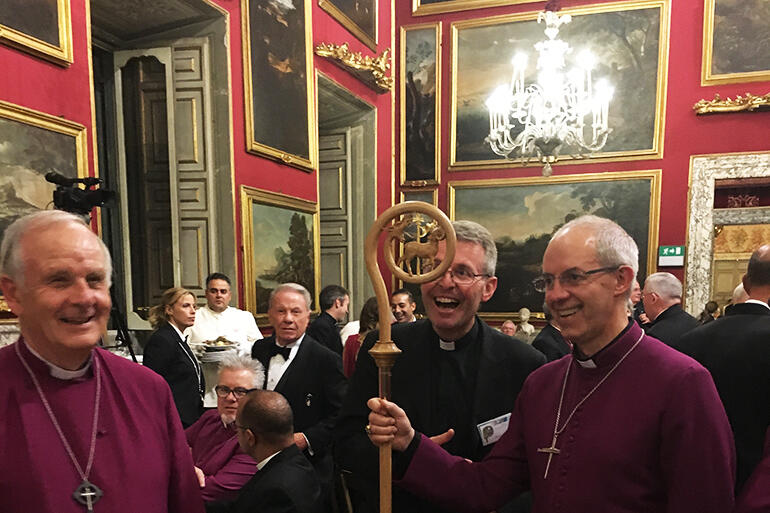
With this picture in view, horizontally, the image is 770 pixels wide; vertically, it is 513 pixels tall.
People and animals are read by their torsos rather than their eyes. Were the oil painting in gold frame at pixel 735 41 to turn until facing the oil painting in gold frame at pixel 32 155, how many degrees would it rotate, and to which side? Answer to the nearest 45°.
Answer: approximately 45° to its right

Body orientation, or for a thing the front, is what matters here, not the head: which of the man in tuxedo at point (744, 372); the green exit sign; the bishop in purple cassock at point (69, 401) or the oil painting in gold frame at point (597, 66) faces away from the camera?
the man in tuxedo

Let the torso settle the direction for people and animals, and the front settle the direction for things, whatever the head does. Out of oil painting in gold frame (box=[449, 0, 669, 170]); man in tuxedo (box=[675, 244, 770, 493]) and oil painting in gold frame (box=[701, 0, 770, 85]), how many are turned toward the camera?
2

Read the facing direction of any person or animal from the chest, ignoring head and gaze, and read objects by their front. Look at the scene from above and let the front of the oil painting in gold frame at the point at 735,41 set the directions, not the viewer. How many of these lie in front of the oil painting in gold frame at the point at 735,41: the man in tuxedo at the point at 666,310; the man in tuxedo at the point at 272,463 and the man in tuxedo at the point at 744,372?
3

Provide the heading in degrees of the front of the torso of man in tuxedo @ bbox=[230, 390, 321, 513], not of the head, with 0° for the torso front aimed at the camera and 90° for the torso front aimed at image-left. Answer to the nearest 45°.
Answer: approximately 135°

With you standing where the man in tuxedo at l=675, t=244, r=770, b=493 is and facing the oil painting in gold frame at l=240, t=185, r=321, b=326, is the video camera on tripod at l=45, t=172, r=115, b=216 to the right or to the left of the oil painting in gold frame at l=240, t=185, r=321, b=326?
left

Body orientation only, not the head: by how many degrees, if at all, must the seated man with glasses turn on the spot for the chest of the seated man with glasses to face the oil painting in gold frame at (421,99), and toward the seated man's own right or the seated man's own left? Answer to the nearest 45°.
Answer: approximately 180°

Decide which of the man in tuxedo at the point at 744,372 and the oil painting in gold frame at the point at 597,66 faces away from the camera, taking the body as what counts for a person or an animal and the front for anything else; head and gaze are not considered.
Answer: the man in tuxedo

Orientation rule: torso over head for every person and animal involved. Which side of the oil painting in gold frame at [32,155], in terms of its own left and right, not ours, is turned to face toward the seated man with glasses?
front

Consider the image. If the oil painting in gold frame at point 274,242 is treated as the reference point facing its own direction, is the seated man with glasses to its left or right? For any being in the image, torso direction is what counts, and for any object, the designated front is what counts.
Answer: on its right
